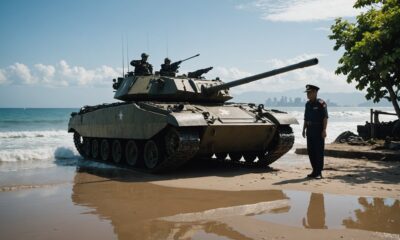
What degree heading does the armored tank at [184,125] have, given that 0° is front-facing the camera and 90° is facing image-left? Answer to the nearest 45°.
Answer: approximately 315°

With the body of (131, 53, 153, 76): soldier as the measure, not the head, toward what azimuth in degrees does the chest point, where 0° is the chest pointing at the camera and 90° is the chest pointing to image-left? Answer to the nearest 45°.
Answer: approximately 315°

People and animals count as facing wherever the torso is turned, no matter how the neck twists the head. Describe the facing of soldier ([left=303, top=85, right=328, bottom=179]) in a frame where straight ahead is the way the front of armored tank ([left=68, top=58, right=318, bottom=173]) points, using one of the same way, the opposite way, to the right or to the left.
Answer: to the right

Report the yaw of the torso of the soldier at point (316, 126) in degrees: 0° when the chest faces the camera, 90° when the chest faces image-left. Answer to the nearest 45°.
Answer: approximately 45°

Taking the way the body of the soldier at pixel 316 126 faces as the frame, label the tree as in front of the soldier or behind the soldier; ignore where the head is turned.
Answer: behind

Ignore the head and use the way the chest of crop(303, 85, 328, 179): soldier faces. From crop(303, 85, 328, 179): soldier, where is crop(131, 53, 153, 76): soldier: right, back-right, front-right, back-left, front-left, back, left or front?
right

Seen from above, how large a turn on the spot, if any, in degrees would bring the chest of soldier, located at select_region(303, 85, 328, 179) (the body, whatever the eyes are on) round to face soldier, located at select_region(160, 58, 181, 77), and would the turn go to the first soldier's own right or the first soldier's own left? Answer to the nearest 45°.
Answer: approximately 90° to the first soldier's own right
